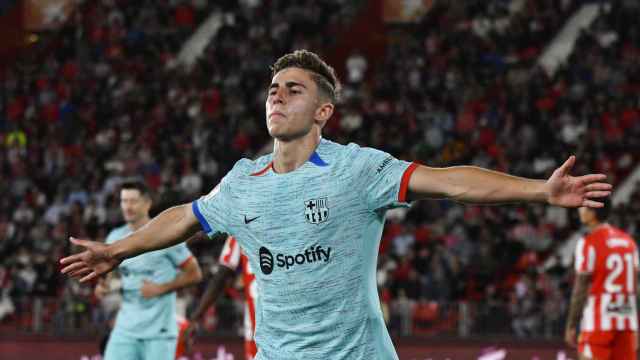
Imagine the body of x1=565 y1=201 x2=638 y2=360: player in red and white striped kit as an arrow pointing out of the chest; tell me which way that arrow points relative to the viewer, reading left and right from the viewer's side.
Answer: facing away from the viewer and to the left of the viewer

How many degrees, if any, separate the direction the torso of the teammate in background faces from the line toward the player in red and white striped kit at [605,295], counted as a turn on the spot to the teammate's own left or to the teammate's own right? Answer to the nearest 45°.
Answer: approximately 135° to the teammate's own left

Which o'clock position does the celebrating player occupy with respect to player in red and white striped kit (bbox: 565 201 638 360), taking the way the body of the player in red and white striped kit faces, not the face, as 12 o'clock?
The celebrating player is roughly at 8 o'clock from the player in red and white striped kit.

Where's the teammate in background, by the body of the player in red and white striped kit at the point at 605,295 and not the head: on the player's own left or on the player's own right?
on the player's own left

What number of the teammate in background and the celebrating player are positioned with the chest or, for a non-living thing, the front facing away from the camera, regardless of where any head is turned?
0

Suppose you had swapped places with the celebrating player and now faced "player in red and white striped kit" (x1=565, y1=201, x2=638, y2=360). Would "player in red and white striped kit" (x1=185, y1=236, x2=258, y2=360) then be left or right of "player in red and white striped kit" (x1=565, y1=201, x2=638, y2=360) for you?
left

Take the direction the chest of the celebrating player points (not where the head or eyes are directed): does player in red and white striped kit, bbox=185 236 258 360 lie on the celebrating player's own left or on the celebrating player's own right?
on the celebrating player's own right

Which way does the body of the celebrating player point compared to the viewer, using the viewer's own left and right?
facing the viewer and to the left of the viewer
